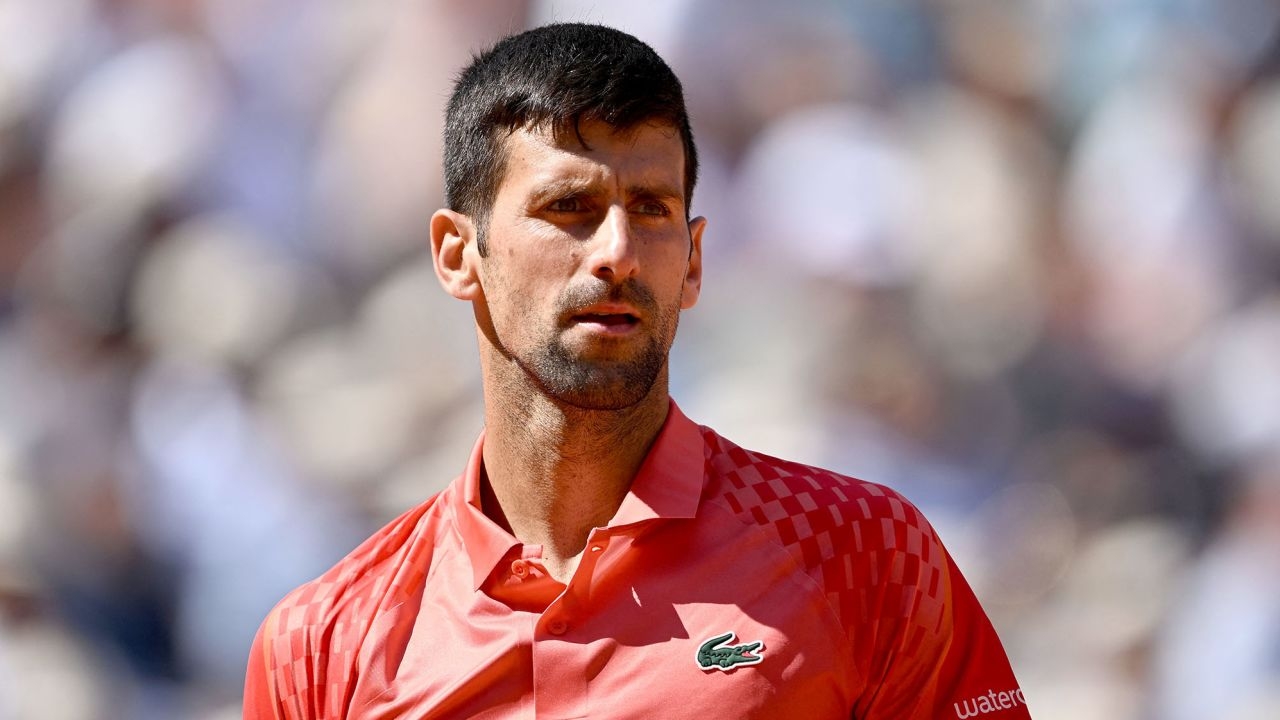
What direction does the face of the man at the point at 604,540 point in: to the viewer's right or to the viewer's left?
to the viewer's right

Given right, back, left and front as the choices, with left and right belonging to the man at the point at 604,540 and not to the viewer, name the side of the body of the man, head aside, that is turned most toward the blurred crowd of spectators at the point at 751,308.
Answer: back

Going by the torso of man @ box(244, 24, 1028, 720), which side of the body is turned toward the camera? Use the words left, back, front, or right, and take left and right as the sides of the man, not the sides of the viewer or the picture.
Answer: front
